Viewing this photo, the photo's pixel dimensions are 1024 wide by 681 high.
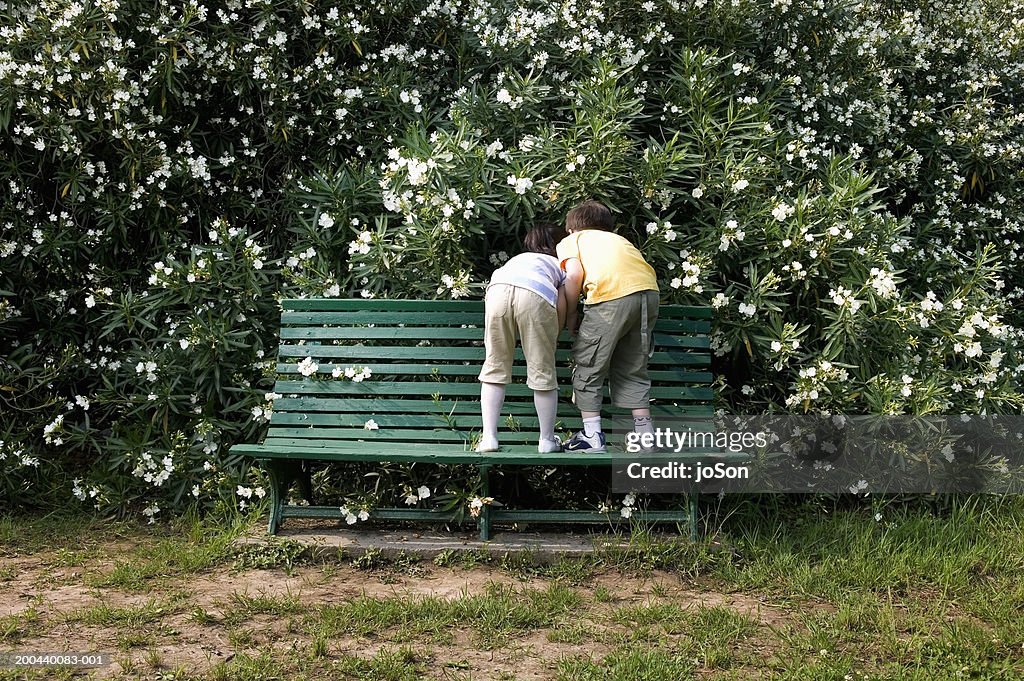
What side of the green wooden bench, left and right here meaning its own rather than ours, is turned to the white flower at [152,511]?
right

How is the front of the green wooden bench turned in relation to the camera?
facing the viewer

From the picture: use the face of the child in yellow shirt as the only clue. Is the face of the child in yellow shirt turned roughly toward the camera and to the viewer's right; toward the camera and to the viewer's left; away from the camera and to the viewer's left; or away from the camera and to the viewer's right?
away from the camera and to the viewer's left
